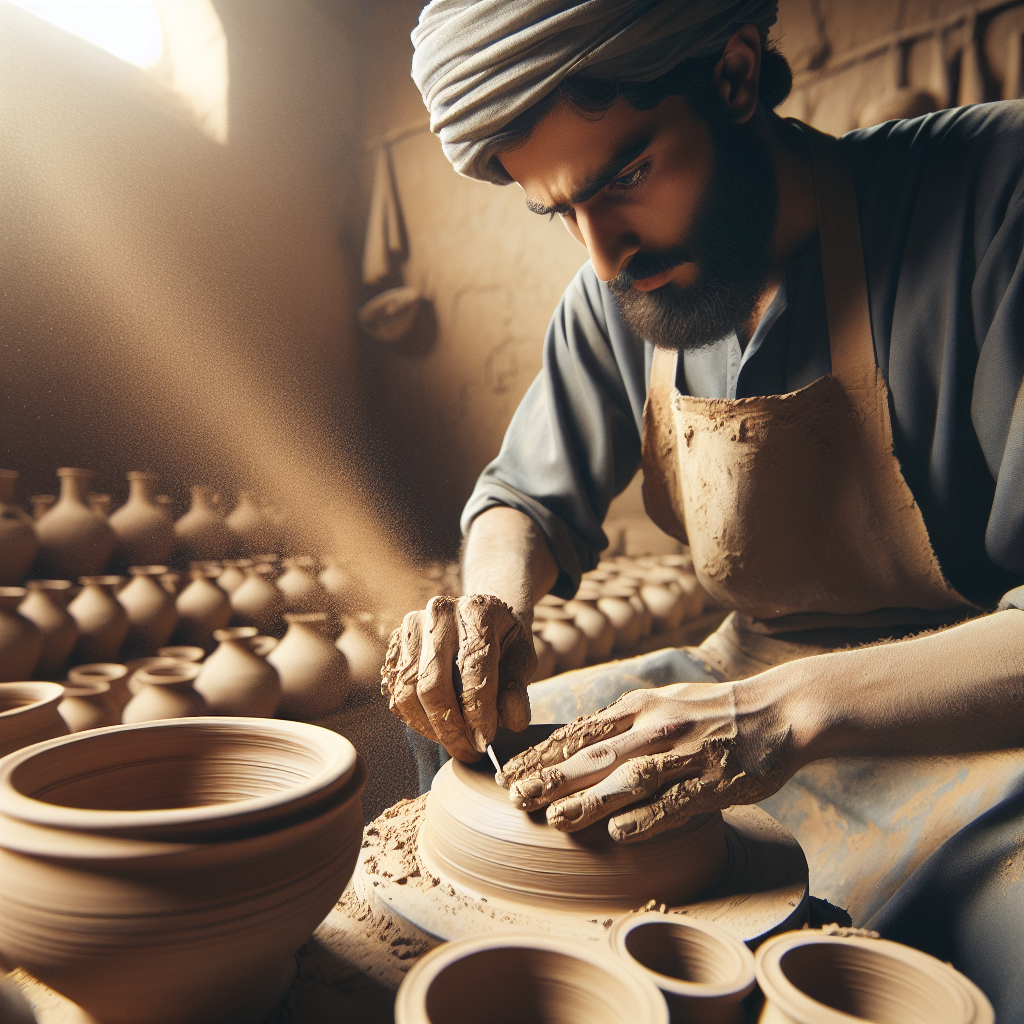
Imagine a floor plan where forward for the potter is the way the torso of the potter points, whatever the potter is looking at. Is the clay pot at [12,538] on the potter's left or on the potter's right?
on the potter's right

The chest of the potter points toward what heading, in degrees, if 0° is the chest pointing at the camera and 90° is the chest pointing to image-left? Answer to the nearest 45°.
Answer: approximately 45°

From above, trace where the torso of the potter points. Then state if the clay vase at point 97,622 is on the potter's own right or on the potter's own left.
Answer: on the potter's own right
